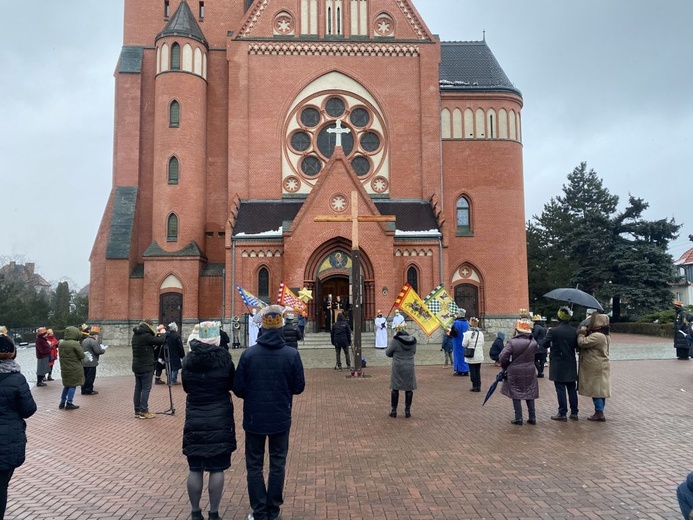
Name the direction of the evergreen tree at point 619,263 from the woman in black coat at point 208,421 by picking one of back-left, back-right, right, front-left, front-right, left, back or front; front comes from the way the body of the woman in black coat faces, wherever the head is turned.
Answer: front-right

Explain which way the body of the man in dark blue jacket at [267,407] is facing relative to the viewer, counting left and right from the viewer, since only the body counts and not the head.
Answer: facing away from the viewer

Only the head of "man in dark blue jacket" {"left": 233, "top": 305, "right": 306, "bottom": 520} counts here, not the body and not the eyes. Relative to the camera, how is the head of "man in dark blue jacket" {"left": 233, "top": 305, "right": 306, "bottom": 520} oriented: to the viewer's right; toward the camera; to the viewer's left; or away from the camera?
away from the camera

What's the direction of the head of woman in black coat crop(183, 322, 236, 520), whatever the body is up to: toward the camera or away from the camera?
away from the camera

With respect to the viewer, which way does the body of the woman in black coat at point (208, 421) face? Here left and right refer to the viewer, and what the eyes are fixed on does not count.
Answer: facing away from the viewer
